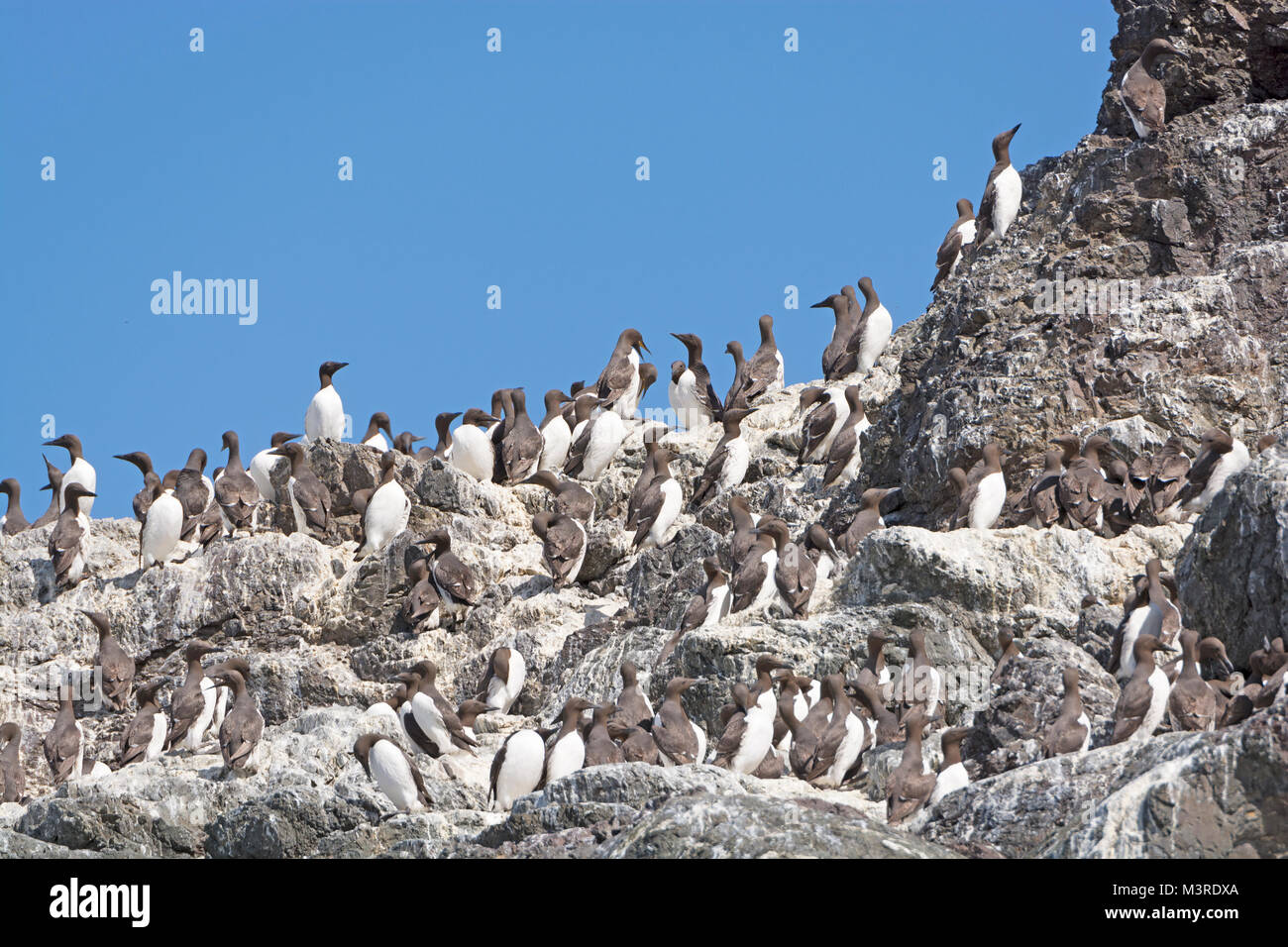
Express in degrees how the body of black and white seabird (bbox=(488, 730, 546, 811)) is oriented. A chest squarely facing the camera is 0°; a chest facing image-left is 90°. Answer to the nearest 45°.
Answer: approximately 315°

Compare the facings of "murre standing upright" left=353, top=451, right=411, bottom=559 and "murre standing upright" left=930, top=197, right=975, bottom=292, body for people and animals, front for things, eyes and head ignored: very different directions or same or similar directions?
same or similar directions

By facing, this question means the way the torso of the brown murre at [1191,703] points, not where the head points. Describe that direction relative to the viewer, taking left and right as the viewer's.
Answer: facing away from the viewer

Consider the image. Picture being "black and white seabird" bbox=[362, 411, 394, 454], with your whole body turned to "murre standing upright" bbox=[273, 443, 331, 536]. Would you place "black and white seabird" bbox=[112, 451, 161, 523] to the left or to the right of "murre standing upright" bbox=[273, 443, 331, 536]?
right

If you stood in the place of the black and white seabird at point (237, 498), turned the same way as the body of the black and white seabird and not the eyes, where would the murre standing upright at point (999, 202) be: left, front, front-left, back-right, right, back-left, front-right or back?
right

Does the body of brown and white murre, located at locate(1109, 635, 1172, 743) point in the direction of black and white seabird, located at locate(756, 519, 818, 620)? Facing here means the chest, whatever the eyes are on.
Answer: no

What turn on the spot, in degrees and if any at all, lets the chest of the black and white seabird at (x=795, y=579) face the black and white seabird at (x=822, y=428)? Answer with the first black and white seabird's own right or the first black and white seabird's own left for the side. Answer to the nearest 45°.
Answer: approximately 45° to the first black and white seabird's own right

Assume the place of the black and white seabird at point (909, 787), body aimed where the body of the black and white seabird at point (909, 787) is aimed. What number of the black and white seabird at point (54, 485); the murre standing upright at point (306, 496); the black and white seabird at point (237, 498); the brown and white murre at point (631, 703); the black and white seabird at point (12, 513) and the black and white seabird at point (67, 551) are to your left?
6

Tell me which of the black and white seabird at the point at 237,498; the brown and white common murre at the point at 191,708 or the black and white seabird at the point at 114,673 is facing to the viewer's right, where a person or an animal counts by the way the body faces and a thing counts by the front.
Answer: the brown and white common murre at the point at 191,708

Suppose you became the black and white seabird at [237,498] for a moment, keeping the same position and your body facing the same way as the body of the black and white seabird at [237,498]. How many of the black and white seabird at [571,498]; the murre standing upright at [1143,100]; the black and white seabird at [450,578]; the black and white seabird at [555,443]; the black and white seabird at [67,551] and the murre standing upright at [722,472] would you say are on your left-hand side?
1

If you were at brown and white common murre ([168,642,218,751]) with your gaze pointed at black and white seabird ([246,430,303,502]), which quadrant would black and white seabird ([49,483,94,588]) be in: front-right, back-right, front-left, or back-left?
front-left

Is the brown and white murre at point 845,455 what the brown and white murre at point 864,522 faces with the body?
no

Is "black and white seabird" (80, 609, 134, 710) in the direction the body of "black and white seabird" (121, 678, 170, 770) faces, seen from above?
no

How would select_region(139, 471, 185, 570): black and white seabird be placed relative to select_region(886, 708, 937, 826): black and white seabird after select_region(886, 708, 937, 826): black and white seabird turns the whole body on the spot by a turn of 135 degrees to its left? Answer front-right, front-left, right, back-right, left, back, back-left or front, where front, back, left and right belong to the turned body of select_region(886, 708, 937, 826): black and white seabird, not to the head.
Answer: front-right

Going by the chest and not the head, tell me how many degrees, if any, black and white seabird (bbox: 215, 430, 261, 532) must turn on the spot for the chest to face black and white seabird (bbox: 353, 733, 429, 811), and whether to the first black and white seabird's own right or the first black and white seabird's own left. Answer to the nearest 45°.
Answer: approximately 180°
